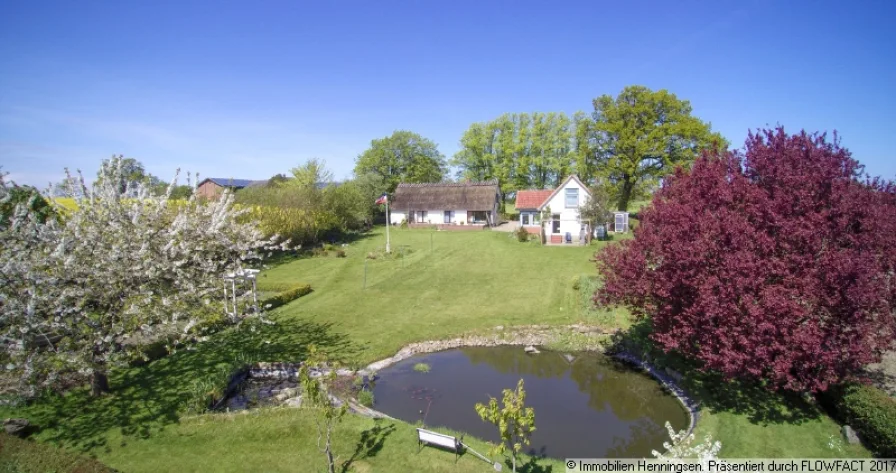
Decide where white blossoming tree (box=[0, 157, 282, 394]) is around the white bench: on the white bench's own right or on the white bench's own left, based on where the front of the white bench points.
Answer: on the white bench's own left

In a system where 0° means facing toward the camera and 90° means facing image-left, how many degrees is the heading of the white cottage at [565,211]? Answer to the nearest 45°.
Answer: approximately 0°

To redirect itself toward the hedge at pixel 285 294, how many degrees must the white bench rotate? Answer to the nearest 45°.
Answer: approximately 90° to its left

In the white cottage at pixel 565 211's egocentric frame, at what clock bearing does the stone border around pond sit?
The stone border around pond is roughly at 12 o'clock from the white cottage.

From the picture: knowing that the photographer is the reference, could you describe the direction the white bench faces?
facing away from the viewer and to the right of the viewer

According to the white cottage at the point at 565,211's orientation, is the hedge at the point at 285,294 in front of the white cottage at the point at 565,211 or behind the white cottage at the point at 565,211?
in front

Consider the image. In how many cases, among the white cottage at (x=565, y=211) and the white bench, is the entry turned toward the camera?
1

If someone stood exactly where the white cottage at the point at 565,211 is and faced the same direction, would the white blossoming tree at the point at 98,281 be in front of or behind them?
in front
